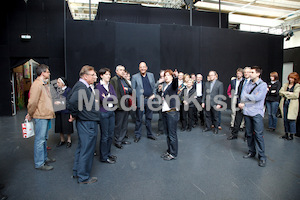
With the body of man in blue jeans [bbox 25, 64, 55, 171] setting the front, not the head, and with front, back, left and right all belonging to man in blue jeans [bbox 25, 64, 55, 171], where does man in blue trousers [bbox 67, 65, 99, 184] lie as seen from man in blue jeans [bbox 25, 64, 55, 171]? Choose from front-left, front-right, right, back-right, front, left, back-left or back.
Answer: front-right

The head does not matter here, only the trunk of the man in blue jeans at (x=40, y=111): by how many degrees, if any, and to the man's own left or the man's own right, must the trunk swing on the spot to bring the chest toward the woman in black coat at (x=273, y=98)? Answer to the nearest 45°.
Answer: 0° — they already face them

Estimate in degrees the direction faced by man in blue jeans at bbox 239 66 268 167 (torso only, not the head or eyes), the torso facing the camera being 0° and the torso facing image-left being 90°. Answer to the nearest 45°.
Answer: approximately 45°

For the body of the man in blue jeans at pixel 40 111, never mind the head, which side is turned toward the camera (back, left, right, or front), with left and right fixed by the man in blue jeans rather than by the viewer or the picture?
right

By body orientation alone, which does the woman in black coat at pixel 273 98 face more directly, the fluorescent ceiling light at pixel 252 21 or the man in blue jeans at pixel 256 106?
the man in blue jeans

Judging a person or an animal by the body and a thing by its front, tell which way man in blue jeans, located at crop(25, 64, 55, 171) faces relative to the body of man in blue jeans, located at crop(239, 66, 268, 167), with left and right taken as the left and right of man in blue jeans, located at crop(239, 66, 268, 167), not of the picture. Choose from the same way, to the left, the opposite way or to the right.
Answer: the opposite way

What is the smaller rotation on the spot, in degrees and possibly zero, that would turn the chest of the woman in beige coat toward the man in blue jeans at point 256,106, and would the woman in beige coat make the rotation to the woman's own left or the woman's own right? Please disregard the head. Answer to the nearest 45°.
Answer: approximately 45° to the woman's own left

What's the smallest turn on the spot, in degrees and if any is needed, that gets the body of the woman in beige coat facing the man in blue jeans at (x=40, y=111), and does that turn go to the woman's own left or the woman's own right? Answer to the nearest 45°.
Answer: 0° — they already face them

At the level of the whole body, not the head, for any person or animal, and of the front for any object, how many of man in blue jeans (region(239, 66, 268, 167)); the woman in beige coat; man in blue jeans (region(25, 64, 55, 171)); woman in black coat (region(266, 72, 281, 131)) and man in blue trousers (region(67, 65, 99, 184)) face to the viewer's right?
2

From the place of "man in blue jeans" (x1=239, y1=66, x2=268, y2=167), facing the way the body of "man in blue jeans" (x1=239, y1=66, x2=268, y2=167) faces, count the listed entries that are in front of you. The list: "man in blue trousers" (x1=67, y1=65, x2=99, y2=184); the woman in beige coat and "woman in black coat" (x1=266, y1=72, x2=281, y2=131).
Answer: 1

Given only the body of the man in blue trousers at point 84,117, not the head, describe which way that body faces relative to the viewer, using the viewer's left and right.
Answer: facing to the right of the viewer

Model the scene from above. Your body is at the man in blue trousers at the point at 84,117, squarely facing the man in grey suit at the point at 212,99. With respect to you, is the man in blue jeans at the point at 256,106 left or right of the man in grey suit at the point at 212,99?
right

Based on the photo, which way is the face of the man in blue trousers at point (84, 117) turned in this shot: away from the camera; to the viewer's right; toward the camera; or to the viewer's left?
to the viewer's right
